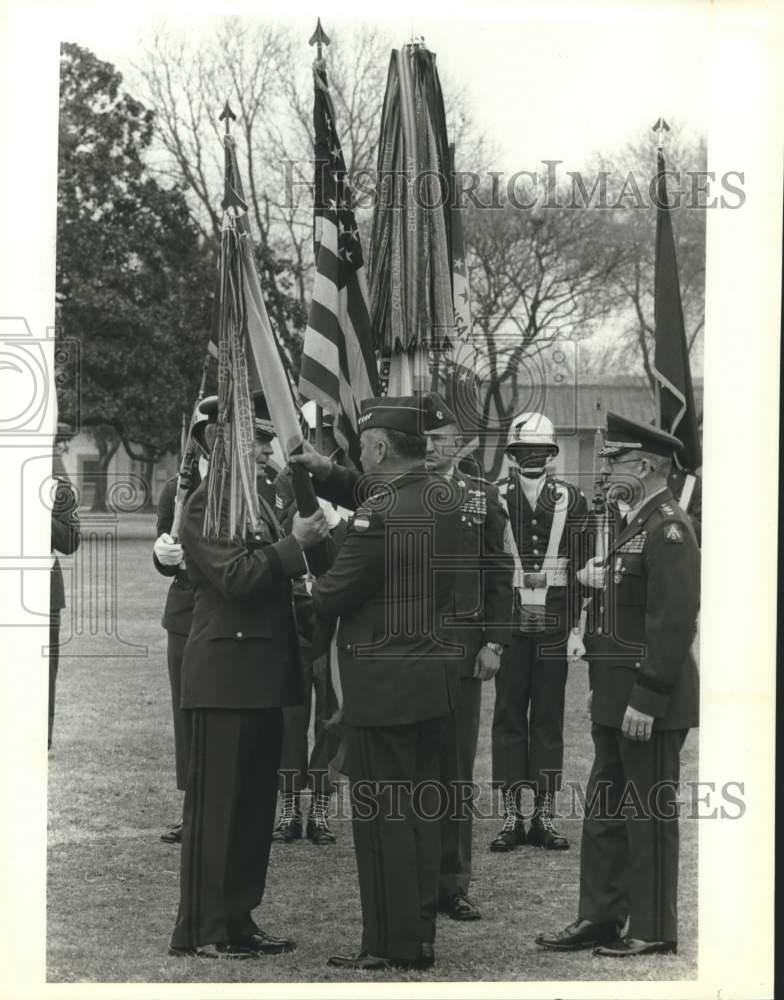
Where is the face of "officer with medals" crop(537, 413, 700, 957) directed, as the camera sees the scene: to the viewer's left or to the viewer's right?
to the viewer's left

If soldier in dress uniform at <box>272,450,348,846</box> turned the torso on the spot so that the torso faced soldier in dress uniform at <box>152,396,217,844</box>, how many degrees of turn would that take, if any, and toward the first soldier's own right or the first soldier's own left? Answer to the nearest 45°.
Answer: approximately 45° to the first soldier's own right

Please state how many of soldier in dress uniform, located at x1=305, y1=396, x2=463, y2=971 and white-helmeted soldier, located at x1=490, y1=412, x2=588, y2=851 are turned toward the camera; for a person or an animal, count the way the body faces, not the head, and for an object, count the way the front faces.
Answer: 1

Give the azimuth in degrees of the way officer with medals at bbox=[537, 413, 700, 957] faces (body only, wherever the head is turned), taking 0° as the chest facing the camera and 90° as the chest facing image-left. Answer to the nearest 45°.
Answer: approximately 45°
